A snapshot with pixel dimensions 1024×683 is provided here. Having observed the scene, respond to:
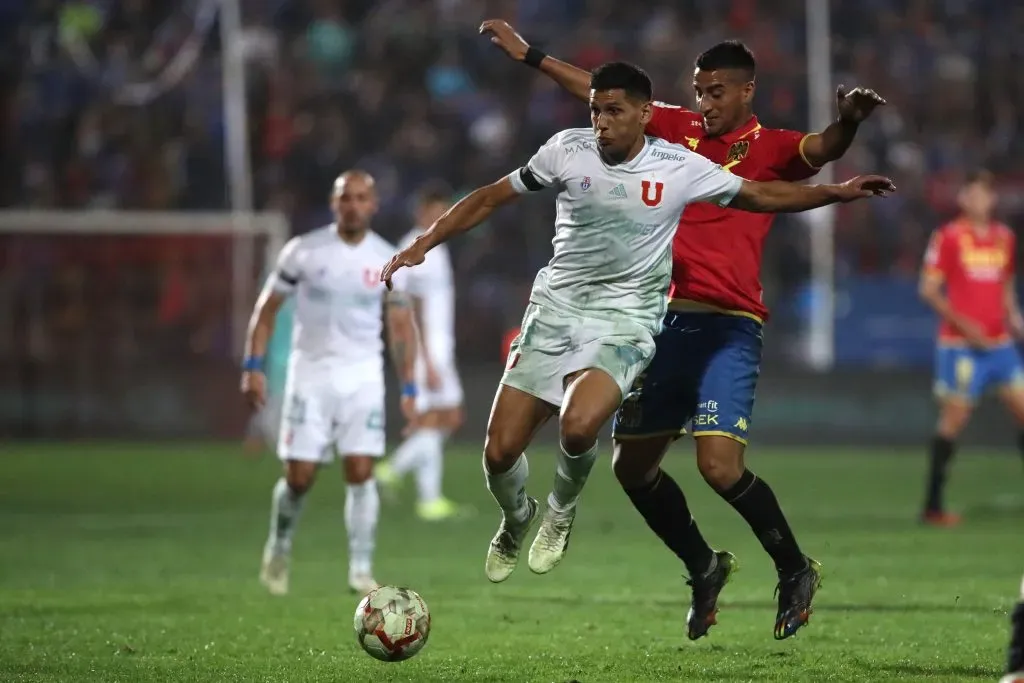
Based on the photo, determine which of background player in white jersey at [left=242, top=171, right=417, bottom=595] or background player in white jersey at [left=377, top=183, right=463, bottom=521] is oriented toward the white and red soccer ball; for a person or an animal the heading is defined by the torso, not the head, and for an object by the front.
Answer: background player in white jersey at [left=242, top=171, right=417, bottom=595]

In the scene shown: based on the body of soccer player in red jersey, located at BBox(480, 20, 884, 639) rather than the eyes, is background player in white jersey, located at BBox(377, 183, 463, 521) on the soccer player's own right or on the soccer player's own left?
on the soccer player's own right

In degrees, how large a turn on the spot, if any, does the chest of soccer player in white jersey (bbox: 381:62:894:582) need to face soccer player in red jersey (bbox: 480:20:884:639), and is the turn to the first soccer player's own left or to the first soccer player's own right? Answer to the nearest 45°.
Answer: approximately 135° to the first soccer player's own left

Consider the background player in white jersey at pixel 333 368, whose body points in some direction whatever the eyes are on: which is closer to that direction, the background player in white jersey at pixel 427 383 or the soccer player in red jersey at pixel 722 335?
the soccer player in red jersey
